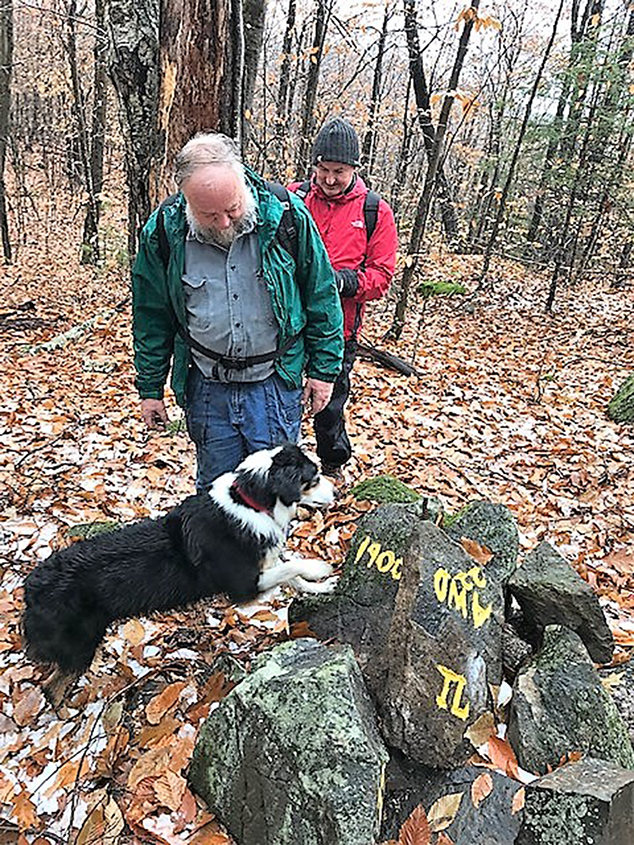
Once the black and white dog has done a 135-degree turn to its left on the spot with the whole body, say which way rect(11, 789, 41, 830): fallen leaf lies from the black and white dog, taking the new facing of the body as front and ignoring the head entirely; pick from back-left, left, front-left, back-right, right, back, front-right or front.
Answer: left

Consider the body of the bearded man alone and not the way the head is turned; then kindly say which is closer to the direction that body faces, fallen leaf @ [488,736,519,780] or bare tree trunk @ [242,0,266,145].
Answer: the fallen leaf

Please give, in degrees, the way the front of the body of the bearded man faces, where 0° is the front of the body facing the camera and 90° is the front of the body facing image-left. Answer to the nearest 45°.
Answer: approximately 0°

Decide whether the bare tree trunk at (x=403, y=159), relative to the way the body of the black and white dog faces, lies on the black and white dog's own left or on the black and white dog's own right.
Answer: on the black and white dog's own left

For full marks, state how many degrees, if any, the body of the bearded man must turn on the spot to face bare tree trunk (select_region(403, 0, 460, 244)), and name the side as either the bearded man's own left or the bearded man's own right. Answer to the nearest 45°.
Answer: approximately 180°

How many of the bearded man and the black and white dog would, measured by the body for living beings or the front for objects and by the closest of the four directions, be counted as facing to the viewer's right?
1

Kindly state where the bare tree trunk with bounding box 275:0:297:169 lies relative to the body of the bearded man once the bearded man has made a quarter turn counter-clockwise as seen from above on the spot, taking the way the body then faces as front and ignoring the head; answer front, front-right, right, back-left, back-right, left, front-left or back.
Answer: left

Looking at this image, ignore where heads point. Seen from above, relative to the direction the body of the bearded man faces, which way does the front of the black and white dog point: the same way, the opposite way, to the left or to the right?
to the left

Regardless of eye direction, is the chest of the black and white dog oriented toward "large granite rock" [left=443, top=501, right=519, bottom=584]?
yes

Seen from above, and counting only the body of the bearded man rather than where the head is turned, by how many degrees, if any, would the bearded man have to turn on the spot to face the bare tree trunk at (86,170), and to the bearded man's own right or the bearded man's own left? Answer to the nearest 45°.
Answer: approximately 180°

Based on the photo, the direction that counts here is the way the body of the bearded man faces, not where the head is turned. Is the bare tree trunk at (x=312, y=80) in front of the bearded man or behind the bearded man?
behind

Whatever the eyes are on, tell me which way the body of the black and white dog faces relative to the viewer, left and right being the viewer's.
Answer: facing to the right of the viewer
